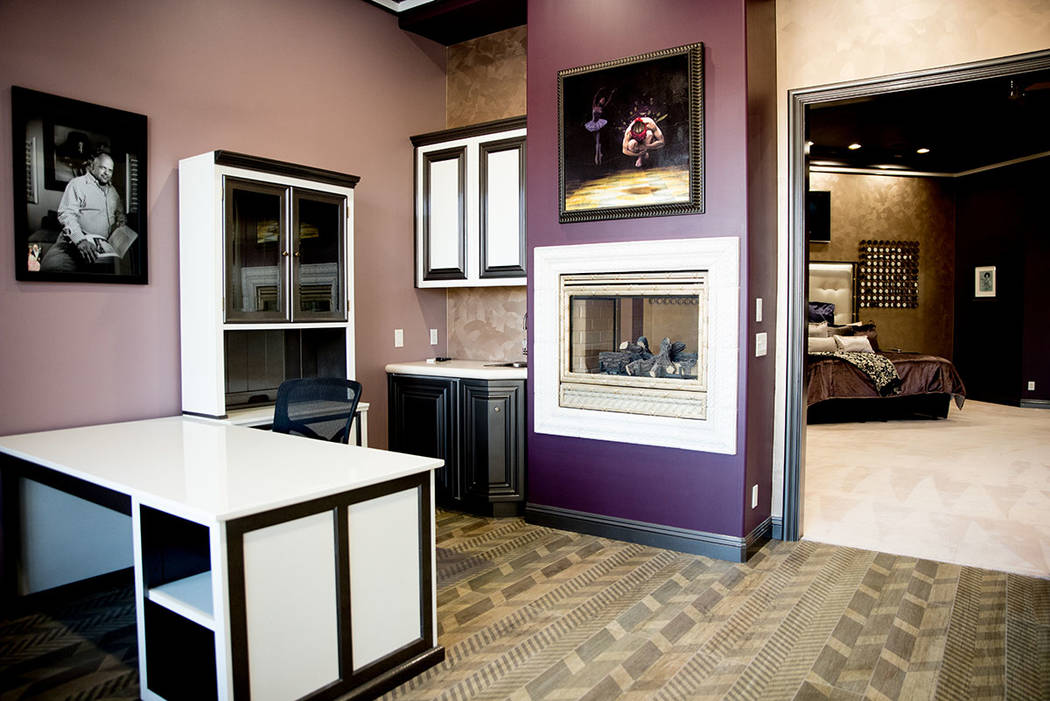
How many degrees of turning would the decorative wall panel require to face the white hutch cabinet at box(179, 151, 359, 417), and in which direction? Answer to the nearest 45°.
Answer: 0° — it already faces it

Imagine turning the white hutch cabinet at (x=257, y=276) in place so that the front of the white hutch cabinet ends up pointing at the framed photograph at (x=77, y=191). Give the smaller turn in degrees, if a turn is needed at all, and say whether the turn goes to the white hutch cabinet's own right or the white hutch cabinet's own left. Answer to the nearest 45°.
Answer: approximately 135° to the white hutch cabinet's own right

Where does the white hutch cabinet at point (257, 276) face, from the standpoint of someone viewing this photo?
facing the viewer and to the right of the viewer

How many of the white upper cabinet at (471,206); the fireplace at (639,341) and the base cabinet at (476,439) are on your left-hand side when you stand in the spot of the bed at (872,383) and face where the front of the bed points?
0

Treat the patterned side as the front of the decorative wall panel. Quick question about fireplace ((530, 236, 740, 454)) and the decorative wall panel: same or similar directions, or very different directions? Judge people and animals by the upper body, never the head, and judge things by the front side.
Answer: same or similar directions

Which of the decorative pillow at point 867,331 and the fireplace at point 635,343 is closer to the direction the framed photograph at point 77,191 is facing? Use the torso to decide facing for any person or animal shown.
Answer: the fireplace

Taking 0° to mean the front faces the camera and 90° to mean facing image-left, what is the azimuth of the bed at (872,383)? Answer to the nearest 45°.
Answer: approximately 315°

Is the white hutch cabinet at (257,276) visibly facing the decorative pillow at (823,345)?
no

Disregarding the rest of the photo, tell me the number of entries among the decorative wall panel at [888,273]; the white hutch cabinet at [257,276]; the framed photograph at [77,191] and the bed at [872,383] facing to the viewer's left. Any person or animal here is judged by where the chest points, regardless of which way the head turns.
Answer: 0

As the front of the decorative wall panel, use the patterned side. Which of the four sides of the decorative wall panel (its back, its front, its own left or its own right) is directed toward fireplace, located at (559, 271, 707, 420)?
front

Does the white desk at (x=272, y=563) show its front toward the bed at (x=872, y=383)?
no

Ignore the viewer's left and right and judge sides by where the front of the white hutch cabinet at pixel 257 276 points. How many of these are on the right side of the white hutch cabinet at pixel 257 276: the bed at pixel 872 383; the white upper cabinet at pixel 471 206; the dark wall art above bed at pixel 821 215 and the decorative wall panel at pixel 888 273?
0

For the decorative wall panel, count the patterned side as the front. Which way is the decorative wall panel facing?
toward the camera

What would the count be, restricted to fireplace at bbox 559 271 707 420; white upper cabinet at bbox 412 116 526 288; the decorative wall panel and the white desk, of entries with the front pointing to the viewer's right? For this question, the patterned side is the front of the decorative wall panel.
0

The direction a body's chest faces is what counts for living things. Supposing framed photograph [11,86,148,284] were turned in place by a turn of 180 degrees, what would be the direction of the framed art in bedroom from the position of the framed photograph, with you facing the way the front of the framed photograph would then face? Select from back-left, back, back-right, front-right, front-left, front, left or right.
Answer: back-right

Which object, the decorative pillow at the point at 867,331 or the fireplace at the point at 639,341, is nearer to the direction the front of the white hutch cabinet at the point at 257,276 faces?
the fireplace

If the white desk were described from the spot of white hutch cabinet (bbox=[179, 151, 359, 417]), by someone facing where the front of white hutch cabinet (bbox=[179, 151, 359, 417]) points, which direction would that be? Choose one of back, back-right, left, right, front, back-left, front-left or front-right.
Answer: front-right

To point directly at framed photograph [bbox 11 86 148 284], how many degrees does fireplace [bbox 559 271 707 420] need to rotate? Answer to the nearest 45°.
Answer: approximately 45° to its right

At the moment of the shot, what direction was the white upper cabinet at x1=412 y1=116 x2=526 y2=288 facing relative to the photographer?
facing the viewer and to the left of the viewer
